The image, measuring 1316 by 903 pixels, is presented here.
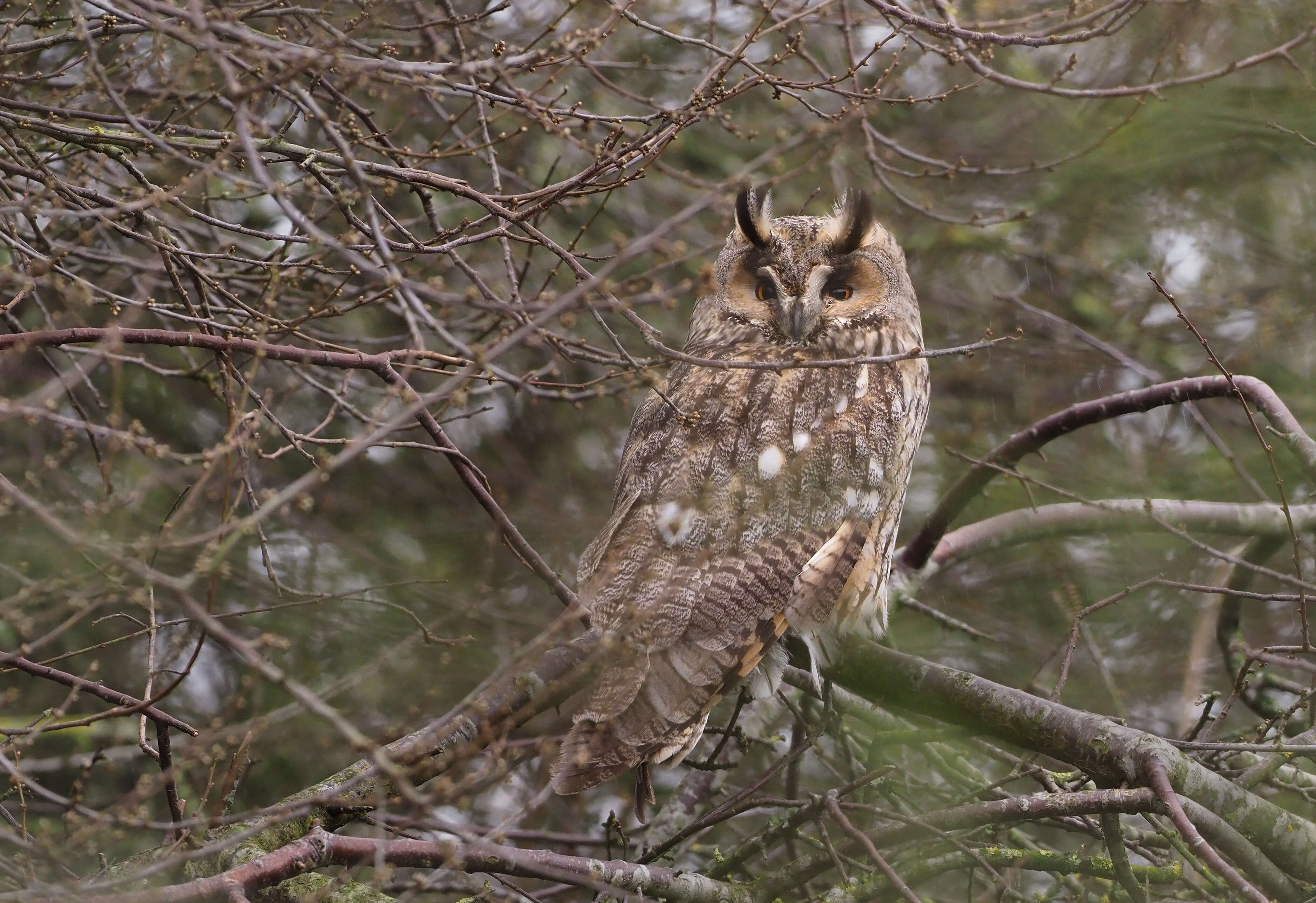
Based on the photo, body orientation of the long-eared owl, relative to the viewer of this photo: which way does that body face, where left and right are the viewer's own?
facing away from the viewer and to the right of the viewer

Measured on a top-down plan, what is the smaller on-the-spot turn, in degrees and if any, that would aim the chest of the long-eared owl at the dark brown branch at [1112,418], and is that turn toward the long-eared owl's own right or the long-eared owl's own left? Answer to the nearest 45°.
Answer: approximately 45° to the long-eared owl's own right

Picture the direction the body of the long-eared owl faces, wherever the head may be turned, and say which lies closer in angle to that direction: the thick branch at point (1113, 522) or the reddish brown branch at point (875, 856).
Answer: the thick branch

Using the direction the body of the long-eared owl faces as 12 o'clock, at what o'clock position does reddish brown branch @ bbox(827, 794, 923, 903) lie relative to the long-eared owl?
The reddish brown branch is roughly at 4 o'clock from the long-eared owl.
